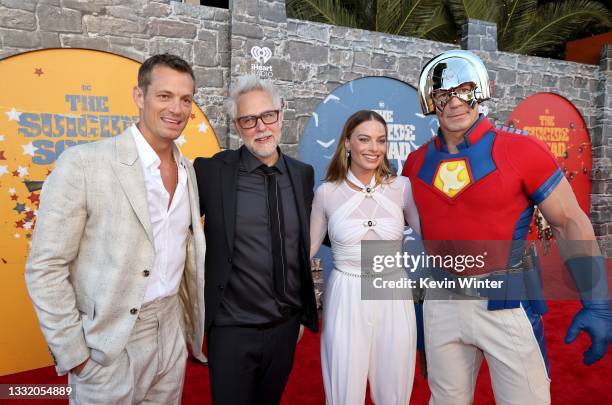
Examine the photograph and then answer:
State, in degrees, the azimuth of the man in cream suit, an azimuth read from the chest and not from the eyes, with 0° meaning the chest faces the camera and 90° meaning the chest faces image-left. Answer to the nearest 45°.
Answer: approximately 315°

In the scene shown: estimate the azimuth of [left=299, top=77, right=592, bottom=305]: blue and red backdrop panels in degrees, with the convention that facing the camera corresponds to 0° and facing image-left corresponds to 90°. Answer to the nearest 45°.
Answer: approximately 0°

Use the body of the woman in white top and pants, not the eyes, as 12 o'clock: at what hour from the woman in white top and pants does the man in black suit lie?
The man in black suit is roughly at 2 o'clock from the woman in white top and pants.

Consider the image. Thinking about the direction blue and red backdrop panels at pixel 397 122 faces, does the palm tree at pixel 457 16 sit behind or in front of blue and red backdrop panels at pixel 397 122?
behind

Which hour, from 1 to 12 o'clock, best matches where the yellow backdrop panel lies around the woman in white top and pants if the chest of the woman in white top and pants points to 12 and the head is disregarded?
The yellow backdrop panel is roughly at 4 o'clock from the woman in white top and pants.

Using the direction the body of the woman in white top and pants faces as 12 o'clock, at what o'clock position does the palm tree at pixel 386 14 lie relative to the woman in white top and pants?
The palm tree is roughly at 6 o'clock from the woman in white top and pants.

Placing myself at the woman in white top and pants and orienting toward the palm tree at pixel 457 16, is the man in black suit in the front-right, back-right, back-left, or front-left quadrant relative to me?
back-left

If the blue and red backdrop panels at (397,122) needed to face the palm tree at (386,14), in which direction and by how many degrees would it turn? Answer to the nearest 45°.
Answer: approximately 180°
